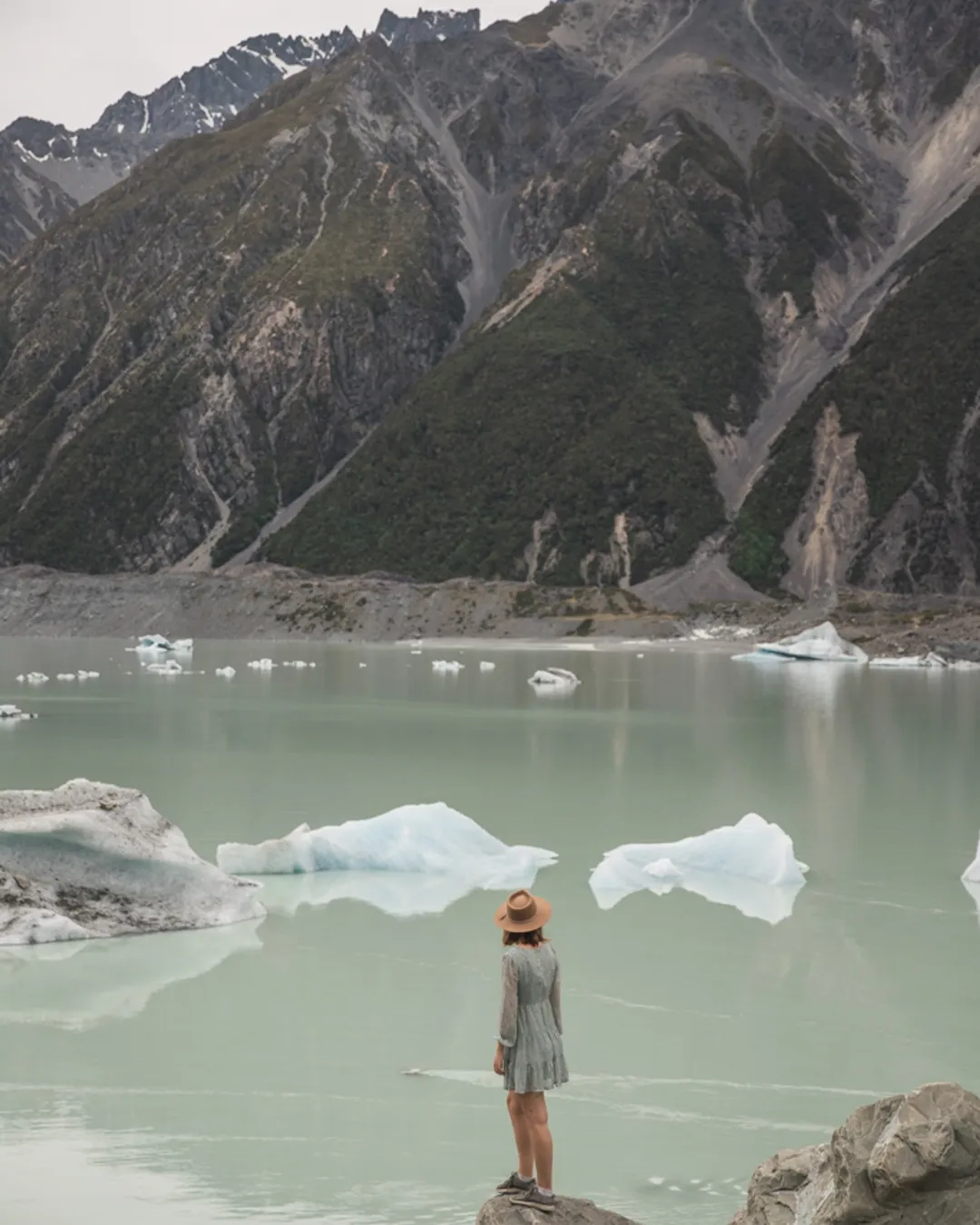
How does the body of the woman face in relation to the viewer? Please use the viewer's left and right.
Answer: facing away from the viewer and to the left of the viewer

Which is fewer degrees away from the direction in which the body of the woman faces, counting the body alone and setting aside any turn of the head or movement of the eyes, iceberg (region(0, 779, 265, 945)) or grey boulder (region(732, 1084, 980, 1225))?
the iceberg

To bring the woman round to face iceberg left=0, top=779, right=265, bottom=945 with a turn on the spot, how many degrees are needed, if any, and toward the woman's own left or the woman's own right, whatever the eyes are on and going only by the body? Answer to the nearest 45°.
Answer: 0° — they already face it

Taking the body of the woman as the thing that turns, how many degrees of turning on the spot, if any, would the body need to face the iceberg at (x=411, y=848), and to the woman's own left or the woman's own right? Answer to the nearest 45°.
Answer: approximately 45° to the woman's own right

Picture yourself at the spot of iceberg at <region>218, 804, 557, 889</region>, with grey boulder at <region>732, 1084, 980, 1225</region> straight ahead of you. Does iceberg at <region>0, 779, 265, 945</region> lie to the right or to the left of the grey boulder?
right

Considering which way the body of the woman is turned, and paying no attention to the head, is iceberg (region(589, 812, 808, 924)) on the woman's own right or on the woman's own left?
on the woman's own right

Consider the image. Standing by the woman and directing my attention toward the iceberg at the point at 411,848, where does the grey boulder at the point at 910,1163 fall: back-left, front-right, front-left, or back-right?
back-right
